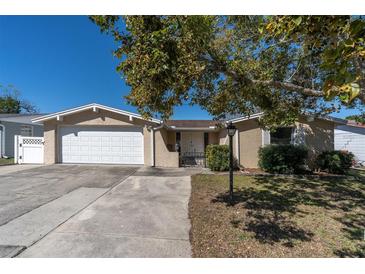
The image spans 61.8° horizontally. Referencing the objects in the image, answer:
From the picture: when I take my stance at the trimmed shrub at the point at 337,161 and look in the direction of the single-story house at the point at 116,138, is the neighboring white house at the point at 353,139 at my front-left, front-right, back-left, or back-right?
back-right

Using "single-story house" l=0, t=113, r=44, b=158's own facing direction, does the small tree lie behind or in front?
behind

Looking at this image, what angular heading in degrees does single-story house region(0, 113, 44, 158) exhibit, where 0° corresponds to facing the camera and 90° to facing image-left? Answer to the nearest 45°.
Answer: approximately 0°

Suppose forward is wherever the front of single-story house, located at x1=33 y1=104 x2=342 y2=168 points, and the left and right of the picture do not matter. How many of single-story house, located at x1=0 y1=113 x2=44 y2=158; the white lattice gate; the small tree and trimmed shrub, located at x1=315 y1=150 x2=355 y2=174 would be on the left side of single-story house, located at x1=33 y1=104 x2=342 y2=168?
1

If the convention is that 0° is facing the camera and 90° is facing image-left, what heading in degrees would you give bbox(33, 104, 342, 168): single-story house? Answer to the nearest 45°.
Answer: approximately 0°

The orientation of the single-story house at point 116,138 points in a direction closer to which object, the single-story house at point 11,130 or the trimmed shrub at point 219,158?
the trimmed shrub

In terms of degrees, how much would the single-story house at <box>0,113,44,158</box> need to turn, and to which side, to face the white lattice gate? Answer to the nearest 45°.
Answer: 0° — it already faces it

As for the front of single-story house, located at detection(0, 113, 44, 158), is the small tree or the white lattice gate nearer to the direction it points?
the white lattice gate

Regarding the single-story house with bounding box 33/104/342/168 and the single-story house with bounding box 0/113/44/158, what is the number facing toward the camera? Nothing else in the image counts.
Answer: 2

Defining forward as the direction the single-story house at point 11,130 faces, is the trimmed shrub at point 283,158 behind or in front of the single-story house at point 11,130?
in front

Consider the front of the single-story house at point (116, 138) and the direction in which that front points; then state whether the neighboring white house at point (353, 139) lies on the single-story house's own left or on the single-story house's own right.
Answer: on the single-story house's own left

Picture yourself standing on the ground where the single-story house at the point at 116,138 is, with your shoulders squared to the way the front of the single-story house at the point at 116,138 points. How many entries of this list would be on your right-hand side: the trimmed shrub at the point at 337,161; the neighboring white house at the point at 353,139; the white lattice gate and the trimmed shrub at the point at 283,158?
1
